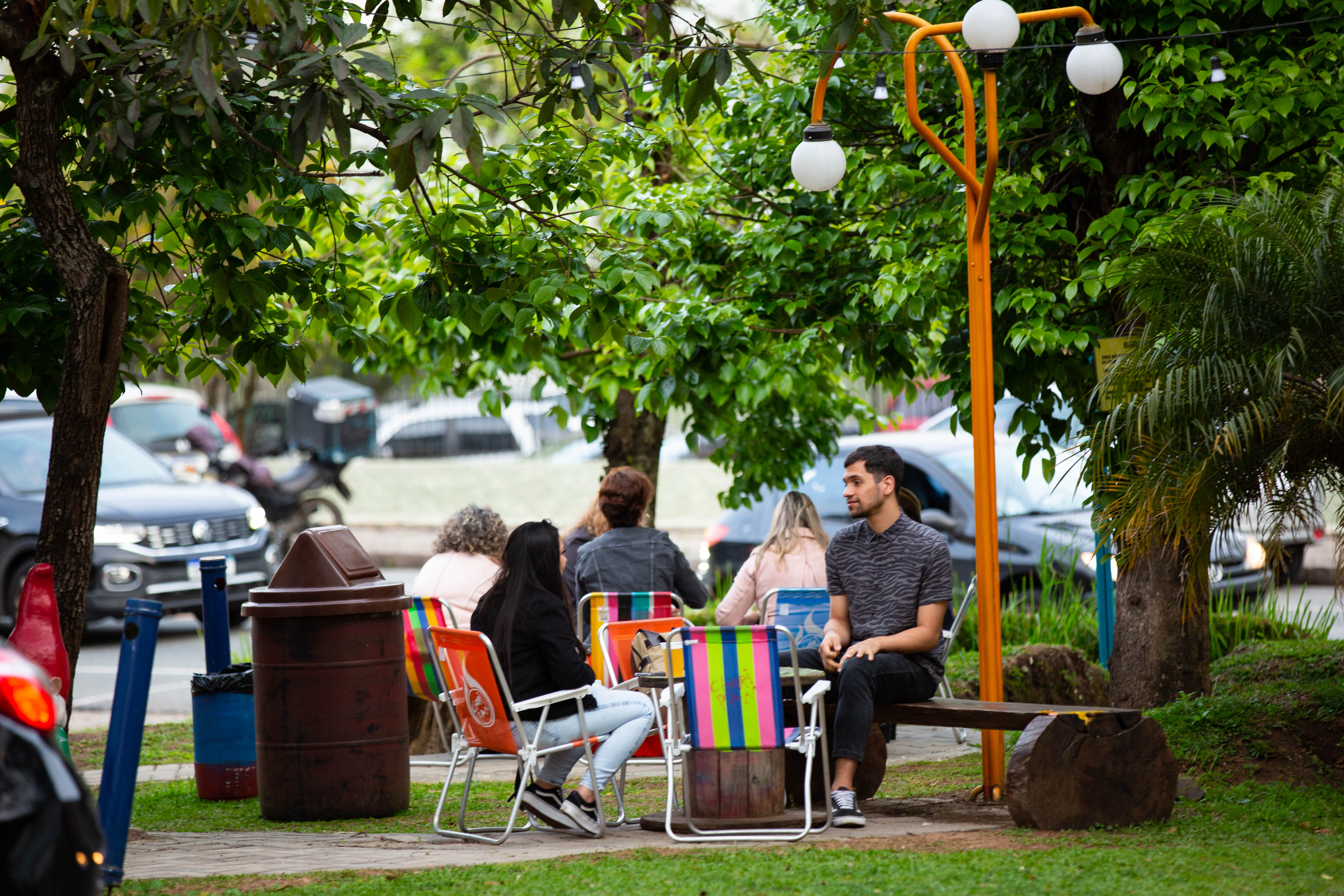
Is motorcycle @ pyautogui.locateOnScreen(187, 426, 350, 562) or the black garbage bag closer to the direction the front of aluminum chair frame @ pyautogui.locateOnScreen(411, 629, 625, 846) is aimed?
the motorcycle

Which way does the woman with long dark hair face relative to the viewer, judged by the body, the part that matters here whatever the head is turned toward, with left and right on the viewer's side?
facing away from the viewer and to the right of the viewer

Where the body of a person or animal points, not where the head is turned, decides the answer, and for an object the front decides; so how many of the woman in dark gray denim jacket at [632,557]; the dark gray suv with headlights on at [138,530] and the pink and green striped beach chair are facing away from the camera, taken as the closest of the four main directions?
2

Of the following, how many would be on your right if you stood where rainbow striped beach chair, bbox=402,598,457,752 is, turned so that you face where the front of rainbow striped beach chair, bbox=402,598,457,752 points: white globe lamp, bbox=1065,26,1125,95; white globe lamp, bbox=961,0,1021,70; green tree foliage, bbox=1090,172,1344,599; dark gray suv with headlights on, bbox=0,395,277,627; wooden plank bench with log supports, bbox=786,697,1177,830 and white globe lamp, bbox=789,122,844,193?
5

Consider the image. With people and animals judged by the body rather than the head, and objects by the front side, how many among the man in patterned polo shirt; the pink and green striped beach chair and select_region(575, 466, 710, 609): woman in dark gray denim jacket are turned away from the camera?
2

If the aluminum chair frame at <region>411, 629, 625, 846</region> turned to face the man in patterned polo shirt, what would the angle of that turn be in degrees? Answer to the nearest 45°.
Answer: approximately 45° to its right

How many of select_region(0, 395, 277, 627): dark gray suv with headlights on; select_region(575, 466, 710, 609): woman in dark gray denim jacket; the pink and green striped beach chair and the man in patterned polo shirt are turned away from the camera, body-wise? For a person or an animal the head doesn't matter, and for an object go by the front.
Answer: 2

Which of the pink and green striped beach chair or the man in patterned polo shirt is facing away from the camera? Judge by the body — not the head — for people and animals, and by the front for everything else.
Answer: the pink and green striped beach chair

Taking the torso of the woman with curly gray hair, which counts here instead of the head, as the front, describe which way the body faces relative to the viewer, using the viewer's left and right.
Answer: facing away from the viewer and to the right of the viewer

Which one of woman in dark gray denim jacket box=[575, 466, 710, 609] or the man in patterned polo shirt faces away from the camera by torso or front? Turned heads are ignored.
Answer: the woman in dark gray denim jacket

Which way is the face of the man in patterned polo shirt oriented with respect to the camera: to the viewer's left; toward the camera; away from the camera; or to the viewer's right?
to the viewer's left

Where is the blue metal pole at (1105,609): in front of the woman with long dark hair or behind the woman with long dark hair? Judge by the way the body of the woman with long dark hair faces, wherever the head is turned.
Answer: in front

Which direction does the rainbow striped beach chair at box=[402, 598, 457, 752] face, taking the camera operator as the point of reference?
facing away from the viewer and to the right of the viewer

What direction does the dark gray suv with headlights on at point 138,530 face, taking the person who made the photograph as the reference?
facing the viewer and to the right of the viewer

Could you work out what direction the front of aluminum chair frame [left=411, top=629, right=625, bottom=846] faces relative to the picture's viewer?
facing away from the viewer and to the right of the viewer

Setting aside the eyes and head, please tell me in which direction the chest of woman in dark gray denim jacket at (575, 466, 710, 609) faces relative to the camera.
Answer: away from the camera

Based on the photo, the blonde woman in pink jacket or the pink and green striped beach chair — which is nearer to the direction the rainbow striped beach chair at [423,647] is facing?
the blonde woman in pink jacket

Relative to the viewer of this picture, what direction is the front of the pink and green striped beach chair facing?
facing away from the viewer

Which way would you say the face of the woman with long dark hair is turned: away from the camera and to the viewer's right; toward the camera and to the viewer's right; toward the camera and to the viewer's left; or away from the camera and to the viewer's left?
away from the camera and to the viewer's right

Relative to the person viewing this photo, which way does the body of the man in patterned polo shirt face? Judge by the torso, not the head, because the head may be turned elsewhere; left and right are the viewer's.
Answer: facing the viewer and to the left of the viewer

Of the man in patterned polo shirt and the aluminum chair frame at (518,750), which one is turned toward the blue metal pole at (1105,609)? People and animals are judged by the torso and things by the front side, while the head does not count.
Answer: the aluminum chair frame
